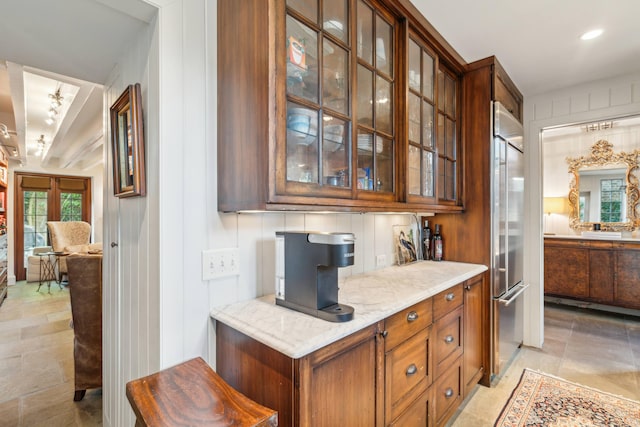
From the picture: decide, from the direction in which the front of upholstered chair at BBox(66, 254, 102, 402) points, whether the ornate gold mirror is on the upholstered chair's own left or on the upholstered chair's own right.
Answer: on the upholstered chair's own right

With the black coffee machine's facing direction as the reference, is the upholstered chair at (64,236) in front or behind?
behind

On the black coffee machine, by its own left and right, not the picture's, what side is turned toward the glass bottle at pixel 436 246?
left

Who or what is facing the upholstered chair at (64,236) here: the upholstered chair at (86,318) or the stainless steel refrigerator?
the upholstered chair at (86,318)

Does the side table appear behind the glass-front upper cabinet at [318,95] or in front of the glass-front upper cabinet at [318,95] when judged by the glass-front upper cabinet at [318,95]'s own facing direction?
behind

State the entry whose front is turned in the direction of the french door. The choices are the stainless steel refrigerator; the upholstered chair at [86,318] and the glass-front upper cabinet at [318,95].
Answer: the upholstered chair

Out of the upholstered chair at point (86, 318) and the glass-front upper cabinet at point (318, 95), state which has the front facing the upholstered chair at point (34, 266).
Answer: the upholstered chair at point (86, 318)

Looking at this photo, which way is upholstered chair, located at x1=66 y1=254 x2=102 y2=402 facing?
away from the camera
